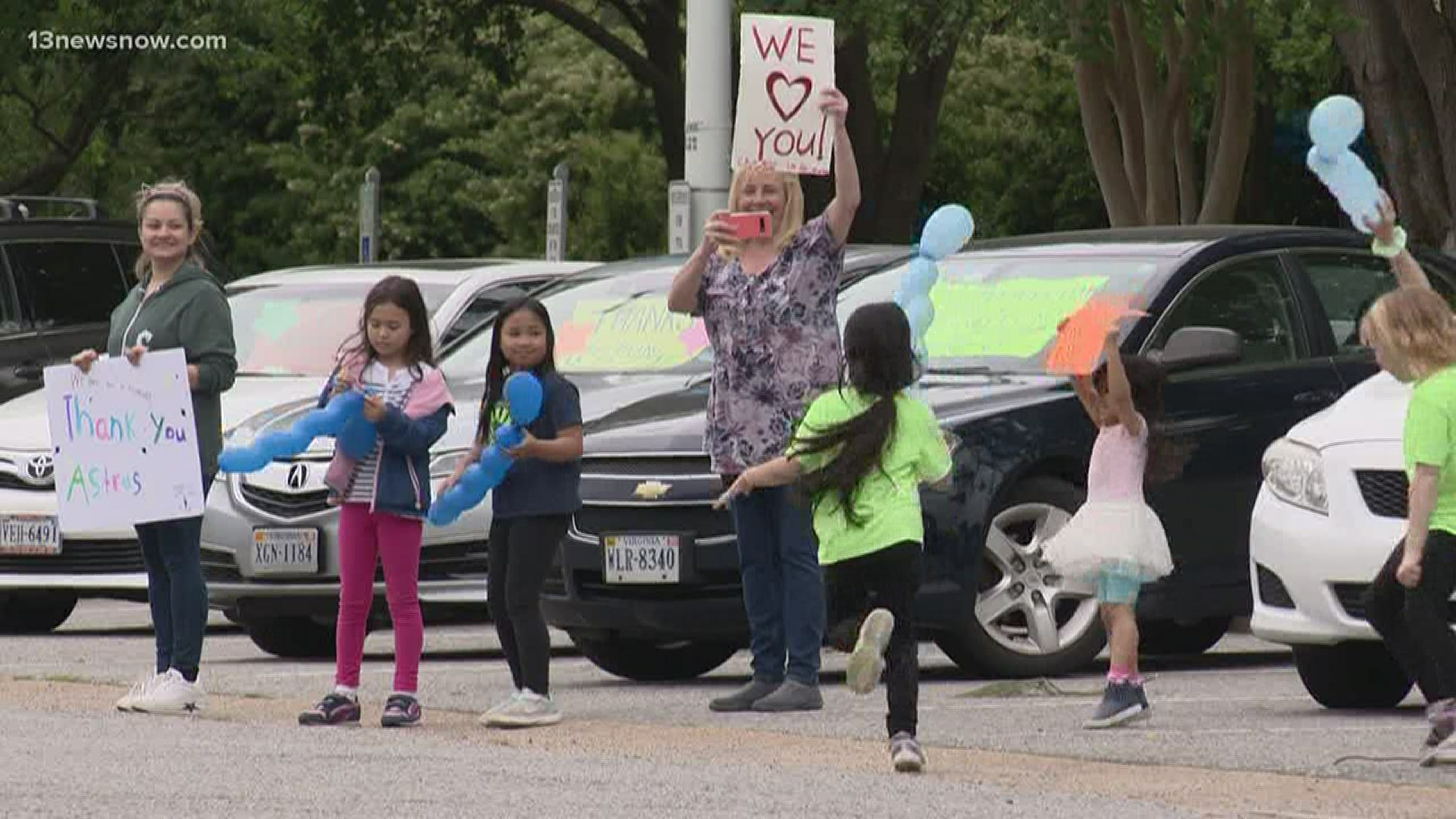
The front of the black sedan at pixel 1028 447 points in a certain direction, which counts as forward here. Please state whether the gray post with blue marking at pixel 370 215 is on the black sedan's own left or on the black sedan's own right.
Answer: on the black sedan's own right

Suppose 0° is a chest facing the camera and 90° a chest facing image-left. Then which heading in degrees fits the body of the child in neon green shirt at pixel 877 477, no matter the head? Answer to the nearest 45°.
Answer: approximately 180°

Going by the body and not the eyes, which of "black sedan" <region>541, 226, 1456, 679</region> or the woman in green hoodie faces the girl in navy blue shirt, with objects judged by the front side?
the black sedan

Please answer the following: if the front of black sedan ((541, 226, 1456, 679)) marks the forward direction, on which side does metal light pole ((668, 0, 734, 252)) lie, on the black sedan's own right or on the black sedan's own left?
on the black sedan's own right

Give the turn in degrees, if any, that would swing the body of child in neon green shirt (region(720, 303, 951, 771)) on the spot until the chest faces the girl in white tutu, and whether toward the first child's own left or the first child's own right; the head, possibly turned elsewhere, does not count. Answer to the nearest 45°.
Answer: approximately 45° to the first child's own right
